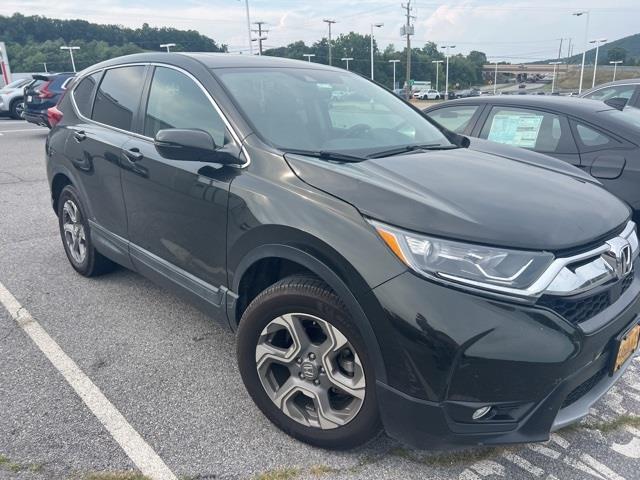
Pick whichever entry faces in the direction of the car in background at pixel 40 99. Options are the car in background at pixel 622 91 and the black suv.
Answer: the car in background at pixel 622 91

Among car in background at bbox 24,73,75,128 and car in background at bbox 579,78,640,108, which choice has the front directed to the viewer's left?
car in background at bbox 579,78,640,108

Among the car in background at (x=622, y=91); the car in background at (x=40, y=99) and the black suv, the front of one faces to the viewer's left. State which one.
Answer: the car in background at (x=622, y=91)

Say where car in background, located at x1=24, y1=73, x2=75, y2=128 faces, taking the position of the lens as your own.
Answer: facing away from the viewer and to the right of the viewer

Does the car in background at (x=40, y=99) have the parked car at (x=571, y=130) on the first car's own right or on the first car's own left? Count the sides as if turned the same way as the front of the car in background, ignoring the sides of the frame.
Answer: on the first car's own right

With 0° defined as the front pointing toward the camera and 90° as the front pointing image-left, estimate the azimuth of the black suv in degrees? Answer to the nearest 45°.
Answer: approximately 315°

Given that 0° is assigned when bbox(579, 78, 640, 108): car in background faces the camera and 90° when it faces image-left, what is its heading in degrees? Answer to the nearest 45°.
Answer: approximately 90°

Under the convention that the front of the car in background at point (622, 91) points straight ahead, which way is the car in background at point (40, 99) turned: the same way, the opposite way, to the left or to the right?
to the right
